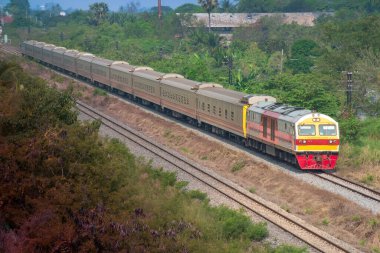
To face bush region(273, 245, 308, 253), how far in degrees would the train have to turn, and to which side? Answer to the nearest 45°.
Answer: approximately 45° to its right

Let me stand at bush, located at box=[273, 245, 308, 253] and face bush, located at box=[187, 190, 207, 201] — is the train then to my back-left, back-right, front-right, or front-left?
front-right

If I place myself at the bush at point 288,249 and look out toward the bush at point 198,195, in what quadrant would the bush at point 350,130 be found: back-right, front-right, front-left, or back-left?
front-right

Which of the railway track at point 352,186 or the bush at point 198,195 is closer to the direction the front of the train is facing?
the railway track

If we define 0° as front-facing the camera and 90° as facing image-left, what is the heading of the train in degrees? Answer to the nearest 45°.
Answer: approximately 315°

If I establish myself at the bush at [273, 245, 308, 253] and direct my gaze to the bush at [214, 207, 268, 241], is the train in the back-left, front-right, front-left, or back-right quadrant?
front-right

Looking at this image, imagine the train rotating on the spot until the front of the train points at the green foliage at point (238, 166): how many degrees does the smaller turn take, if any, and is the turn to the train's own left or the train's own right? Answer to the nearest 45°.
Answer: approximately 90° to the train's own right

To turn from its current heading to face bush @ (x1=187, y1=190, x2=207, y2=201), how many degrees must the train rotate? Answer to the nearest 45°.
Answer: approximately 90° to its right

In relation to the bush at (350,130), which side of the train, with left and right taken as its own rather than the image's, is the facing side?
left

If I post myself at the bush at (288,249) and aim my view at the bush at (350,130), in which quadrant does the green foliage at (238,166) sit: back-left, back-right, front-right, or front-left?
front-left

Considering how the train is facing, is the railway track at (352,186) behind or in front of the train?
in front

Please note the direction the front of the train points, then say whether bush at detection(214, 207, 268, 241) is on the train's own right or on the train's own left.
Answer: on the train's own right
